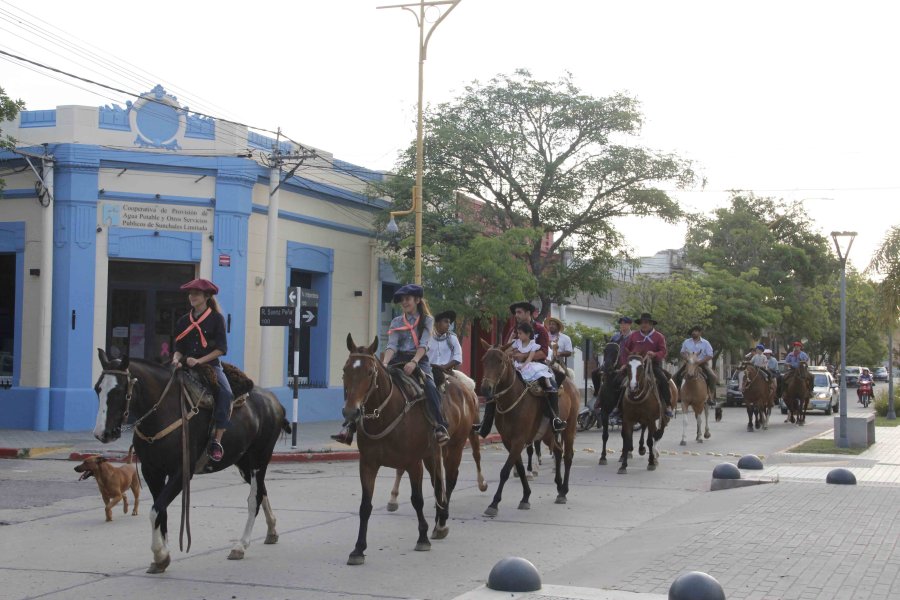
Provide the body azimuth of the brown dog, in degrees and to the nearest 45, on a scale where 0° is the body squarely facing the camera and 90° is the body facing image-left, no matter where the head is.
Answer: approximately 45°

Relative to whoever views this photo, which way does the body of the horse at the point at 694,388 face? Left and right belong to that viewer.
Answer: facing the viewer

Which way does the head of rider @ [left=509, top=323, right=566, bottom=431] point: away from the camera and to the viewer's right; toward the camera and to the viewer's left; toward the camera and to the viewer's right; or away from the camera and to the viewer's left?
toward the camera and to the viewer's left

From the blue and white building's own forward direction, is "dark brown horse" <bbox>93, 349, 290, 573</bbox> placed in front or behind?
in front

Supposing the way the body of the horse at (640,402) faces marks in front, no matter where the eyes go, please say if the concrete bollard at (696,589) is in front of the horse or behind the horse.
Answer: in front

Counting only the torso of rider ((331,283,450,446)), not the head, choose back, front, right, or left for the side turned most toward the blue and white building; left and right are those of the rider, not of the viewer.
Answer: right

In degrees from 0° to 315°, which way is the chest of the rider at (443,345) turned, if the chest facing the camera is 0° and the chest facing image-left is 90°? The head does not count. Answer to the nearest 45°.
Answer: approximately 45°

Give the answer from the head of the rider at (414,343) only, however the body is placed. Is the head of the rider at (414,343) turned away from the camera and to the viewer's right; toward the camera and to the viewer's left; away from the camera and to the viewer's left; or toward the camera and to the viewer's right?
toward the camera and to the viewer's left

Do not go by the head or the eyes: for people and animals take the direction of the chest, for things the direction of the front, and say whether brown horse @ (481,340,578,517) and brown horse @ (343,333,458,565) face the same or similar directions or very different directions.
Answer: same or similar directions

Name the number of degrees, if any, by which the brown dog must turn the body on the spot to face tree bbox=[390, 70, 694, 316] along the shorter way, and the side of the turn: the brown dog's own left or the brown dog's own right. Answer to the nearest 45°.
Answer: approximately 180°

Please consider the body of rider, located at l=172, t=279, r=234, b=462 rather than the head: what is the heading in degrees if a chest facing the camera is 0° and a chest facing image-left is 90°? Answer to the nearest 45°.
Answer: approximately 45°

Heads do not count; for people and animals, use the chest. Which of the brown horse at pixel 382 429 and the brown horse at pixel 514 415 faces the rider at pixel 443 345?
the brown horse at pixel 514 415

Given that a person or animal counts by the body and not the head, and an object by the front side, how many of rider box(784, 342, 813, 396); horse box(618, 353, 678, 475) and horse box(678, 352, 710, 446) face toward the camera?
3

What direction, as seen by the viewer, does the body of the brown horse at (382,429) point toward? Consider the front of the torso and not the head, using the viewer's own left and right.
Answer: facing the viewer and to the left of the viewer

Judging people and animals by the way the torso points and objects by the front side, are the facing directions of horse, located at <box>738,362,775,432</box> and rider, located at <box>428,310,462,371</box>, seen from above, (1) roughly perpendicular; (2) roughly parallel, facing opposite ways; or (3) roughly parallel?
roughly parallel

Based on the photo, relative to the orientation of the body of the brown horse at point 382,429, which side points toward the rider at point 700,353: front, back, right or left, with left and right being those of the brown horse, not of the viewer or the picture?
back

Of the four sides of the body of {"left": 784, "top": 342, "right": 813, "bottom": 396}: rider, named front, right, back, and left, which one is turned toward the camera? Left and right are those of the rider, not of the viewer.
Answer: front
